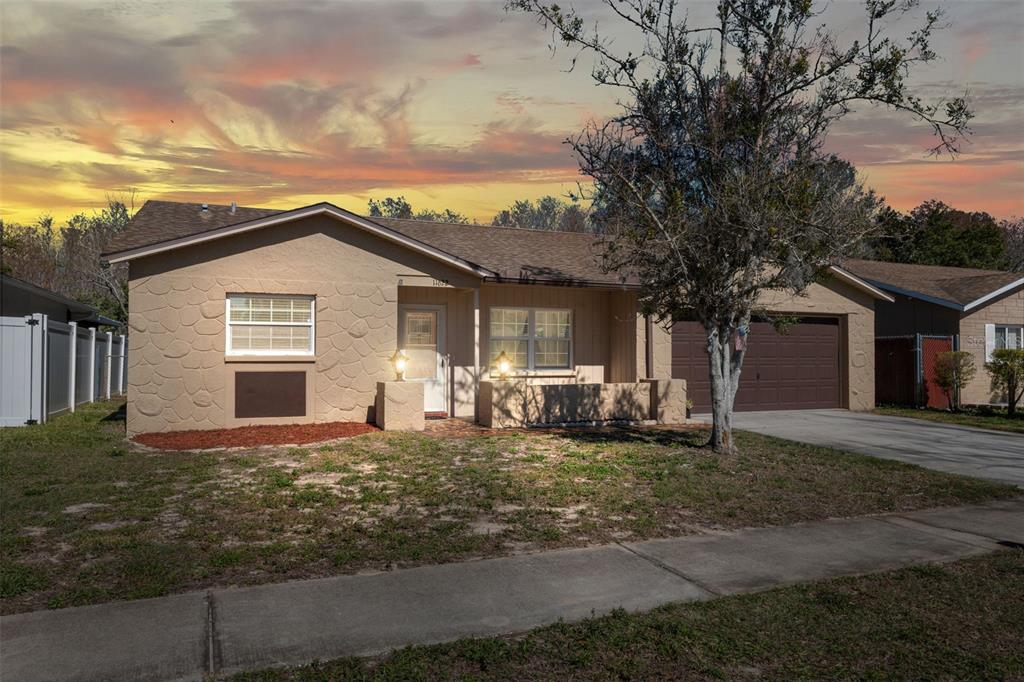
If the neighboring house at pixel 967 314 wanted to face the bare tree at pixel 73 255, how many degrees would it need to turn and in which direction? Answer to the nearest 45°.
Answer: approximately 90° to its right

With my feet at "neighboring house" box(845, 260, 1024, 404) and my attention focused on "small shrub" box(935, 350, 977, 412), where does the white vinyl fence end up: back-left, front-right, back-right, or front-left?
front-right

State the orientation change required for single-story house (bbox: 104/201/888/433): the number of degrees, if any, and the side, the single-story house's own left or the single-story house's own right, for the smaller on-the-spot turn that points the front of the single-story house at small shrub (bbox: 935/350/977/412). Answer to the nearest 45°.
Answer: approximately 90° to the single-story house's own left

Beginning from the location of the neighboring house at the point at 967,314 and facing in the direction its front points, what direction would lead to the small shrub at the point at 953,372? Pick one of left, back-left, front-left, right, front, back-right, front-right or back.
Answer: front

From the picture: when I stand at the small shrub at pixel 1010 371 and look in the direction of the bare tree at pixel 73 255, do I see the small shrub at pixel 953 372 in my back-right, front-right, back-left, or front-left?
front-right

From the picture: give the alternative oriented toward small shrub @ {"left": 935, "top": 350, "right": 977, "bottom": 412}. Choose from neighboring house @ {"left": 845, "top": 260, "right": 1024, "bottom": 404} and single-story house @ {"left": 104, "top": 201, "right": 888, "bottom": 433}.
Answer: the neighboring house

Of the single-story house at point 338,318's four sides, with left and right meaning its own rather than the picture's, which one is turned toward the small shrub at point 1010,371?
left

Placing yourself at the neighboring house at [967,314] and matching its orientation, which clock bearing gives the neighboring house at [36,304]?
the neighboring house at [36,304] is roughly at 2 o'clock from the neighboring house at [967,314].

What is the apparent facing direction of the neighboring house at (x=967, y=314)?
toward the camera

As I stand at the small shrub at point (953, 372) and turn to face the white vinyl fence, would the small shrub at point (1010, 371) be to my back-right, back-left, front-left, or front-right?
back-left

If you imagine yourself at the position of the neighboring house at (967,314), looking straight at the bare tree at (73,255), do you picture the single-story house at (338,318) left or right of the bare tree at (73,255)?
left

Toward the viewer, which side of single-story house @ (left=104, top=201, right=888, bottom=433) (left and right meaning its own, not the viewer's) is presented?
front

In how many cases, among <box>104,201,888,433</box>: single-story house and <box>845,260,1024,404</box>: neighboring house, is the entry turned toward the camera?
2

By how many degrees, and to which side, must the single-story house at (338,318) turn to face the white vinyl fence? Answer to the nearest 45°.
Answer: approximately 90° to its right

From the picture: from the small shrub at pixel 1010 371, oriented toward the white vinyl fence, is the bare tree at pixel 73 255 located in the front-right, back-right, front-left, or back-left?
front-right

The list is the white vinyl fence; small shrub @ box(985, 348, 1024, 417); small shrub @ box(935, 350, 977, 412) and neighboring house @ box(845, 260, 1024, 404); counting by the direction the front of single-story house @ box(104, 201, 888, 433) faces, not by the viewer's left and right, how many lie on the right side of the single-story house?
1

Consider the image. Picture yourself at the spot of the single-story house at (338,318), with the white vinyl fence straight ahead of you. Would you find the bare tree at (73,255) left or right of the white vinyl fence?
right
